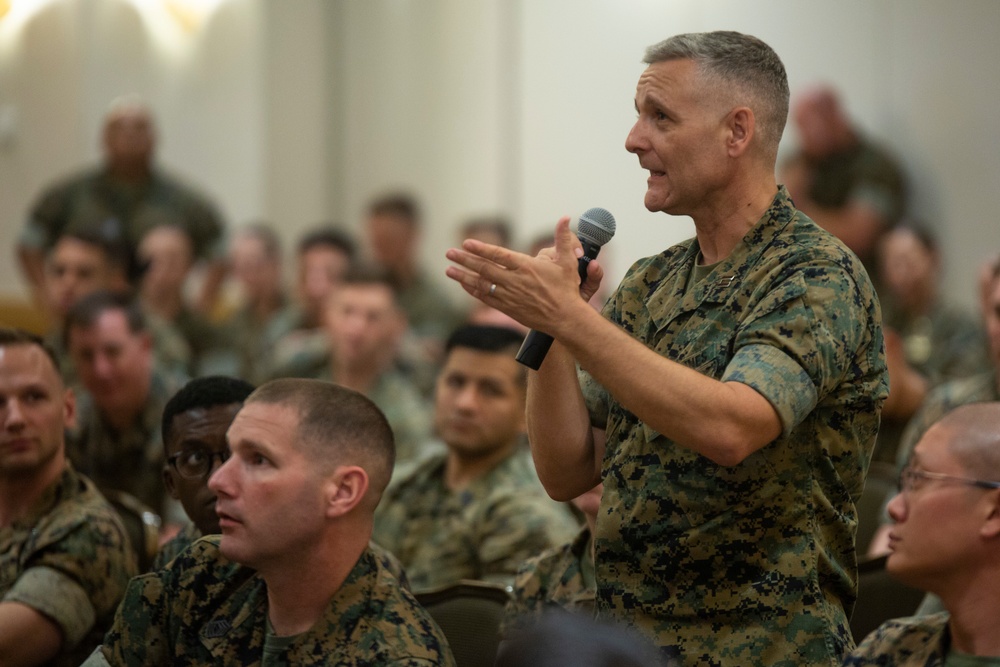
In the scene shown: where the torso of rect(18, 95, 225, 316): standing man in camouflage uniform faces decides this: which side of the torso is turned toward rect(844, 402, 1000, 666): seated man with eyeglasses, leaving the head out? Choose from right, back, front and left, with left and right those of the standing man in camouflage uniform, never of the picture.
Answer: front

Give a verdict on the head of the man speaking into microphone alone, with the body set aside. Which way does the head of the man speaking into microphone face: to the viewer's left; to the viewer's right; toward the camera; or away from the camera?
to the viewer's left

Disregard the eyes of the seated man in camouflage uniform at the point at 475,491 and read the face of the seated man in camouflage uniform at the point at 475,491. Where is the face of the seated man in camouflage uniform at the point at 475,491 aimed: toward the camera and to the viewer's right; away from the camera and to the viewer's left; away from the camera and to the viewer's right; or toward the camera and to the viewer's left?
toward the camera and to the viewer's left

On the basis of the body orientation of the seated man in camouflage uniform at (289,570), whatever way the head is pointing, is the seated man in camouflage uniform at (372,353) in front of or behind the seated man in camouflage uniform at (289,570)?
behind

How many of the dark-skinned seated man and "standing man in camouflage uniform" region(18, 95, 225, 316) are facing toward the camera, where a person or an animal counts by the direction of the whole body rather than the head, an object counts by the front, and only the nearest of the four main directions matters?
2

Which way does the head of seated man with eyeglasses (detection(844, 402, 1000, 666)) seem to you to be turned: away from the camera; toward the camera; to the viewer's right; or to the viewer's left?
to the viewer's left
